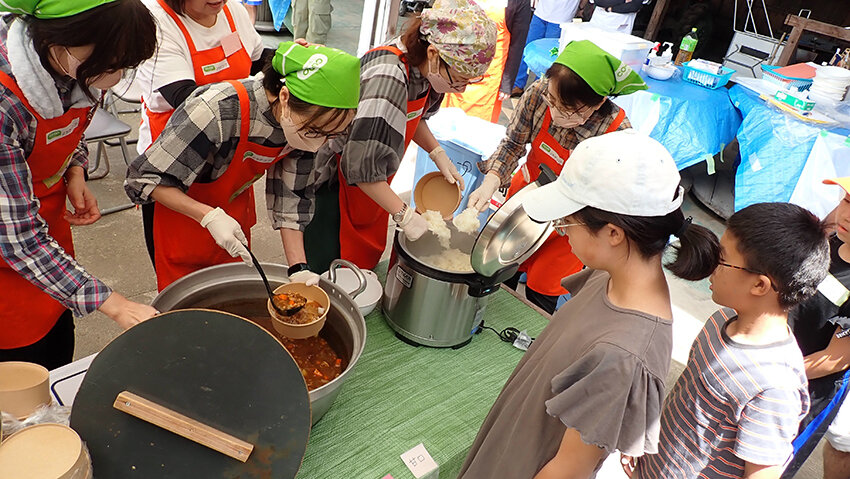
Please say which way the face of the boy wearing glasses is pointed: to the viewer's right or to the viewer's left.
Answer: to the viewer's left

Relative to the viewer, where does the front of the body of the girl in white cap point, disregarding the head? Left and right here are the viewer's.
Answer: facing to the left of the viewer

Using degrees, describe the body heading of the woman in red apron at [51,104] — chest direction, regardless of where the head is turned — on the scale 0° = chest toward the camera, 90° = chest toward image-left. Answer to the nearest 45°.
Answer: approximately 315°

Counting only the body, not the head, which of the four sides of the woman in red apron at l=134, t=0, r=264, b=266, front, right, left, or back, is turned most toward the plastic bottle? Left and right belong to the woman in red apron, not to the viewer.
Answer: left

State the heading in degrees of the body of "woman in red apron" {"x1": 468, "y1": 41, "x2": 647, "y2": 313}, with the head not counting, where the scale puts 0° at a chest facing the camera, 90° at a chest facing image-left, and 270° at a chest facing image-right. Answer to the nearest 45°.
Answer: approximately 45°

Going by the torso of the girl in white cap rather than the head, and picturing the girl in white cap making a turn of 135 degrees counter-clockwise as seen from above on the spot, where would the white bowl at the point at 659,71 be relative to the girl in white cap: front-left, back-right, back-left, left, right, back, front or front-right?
back-left

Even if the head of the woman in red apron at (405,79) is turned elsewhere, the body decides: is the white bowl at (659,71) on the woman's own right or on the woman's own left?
on the woman's own left

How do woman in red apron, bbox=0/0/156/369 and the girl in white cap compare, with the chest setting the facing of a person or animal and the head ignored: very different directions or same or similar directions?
very different directions

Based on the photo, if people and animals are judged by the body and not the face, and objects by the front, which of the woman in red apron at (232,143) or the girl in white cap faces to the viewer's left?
the girl in white cap

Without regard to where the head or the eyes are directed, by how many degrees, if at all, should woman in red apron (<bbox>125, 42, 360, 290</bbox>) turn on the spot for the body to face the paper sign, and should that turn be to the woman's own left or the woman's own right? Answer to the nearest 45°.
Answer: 0° — they already face it

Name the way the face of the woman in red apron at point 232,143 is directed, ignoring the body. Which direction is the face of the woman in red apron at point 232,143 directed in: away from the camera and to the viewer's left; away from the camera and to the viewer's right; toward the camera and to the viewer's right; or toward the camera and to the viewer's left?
toward the camera and to the viewer's right
